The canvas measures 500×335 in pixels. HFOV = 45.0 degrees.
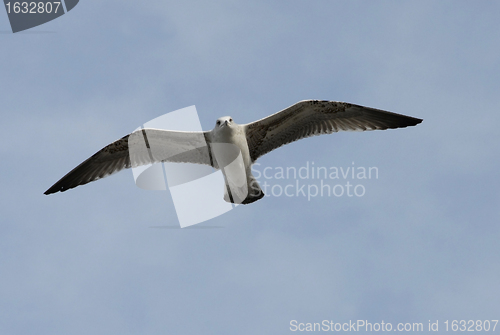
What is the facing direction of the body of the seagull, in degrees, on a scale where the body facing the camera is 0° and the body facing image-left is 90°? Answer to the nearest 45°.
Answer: approximately 0°
